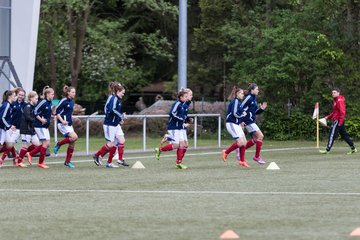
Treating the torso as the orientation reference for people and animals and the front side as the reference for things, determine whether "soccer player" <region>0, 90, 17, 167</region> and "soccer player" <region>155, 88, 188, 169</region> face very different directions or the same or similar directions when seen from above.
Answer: same or similar directions
